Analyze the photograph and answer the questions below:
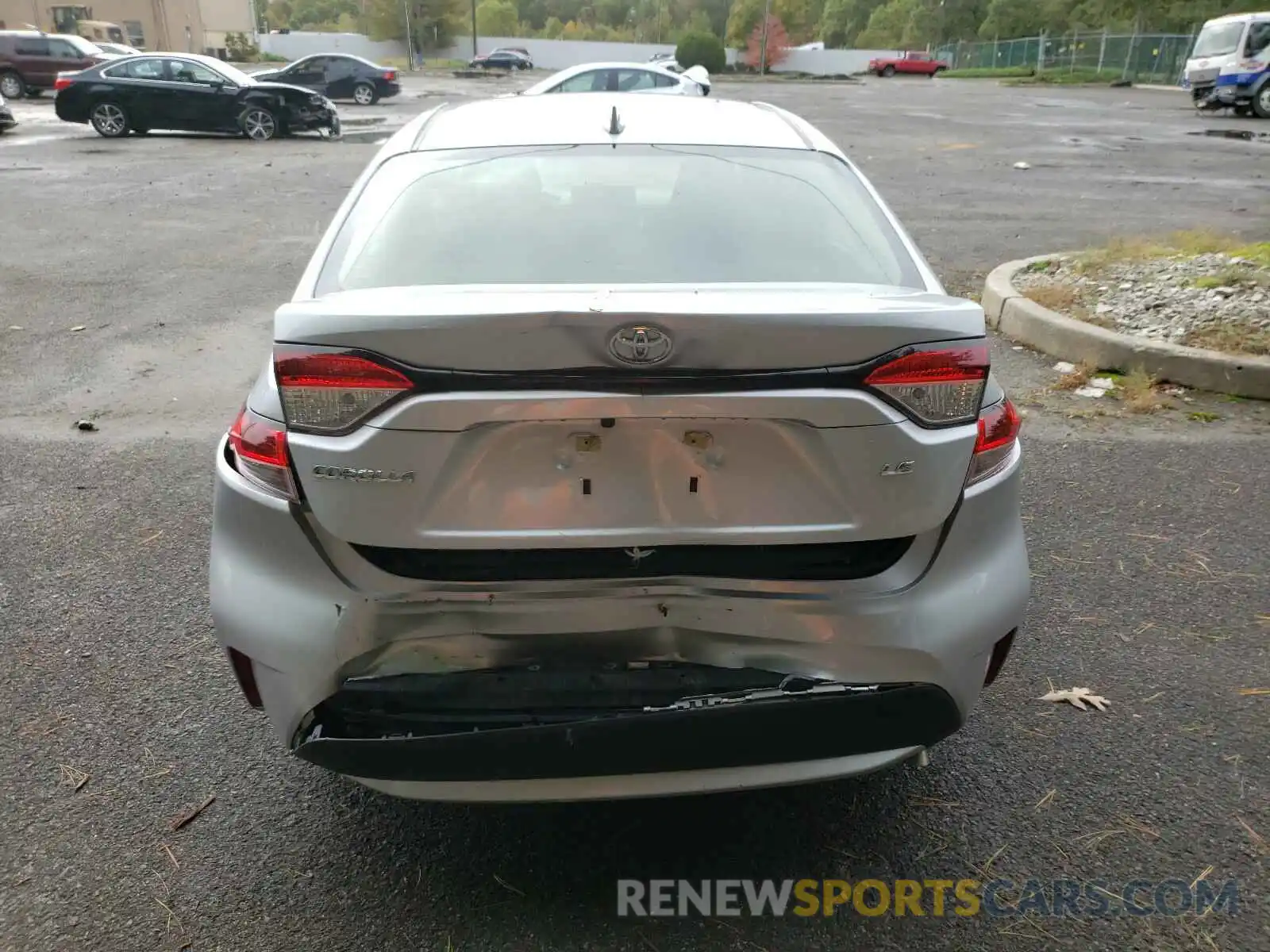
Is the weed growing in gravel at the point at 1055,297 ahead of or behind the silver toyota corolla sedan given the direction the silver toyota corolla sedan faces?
ahead

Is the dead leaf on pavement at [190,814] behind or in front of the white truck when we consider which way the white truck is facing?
in front

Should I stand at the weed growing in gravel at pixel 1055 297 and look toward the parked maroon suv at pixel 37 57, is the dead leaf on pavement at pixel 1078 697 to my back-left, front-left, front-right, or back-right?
back-left

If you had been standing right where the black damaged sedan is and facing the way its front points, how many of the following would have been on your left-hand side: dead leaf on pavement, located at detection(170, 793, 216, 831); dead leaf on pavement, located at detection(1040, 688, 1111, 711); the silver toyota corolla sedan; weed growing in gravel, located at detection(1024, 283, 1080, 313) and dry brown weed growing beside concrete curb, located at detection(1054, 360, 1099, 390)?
0

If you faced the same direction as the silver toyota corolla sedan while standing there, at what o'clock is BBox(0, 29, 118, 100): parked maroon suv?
The parked maroon suv is roughly at 11 o'clock from the silver toyota corolla sedan.

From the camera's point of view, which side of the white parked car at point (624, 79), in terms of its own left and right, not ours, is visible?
left

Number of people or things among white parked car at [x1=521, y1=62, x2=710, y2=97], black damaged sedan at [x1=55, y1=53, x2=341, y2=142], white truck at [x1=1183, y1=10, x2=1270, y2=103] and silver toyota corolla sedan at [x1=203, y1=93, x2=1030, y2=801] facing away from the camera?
1

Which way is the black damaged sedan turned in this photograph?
to the viewer's right

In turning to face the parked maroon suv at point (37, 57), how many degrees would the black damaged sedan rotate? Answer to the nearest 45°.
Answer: approximately 90° to its left

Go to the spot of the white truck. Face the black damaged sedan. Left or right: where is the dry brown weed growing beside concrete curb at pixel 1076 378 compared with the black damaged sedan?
left

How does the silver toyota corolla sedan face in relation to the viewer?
away from the camera

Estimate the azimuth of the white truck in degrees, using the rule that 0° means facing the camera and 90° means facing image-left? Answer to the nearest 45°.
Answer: approximately 45°

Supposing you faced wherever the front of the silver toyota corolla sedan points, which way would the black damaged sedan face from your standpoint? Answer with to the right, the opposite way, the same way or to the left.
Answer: to the right
